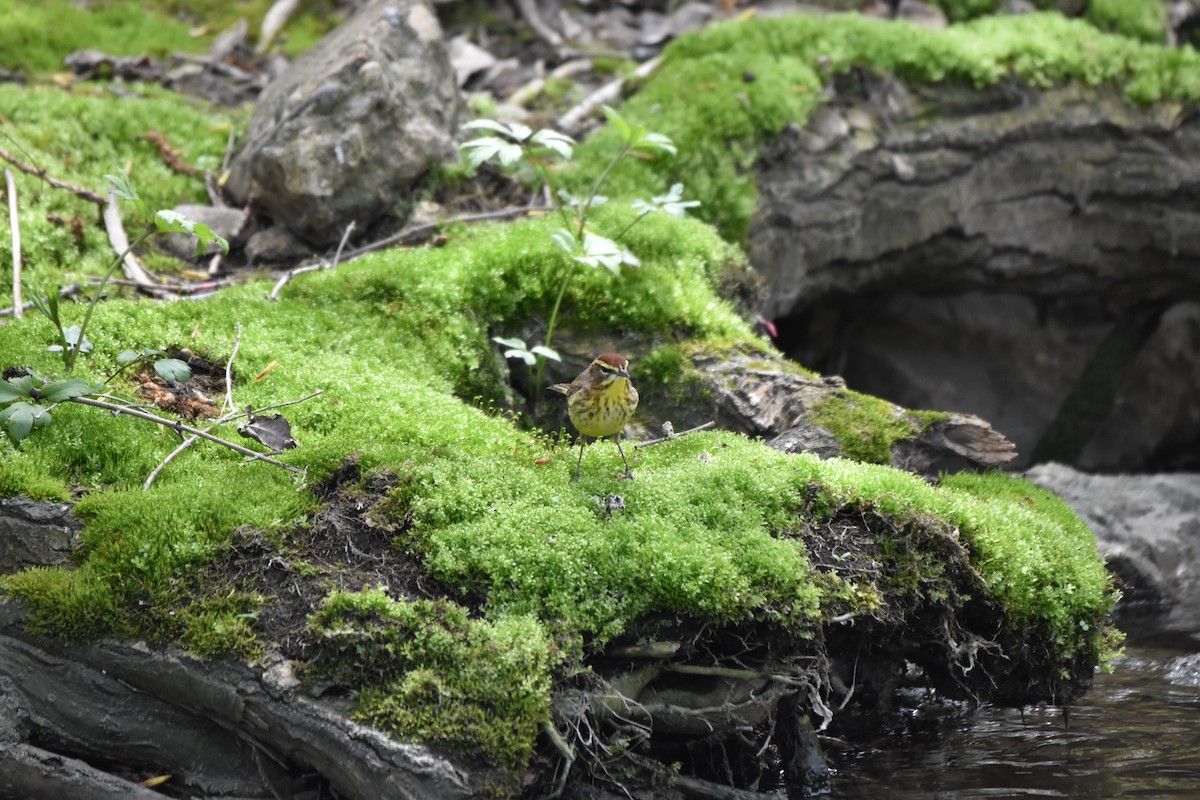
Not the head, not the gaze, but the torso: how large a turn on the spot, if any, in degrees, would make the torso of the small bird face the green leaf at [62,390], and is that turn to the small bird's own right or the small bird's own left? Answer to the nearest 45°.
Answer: approximately 135° to the small bird's own right

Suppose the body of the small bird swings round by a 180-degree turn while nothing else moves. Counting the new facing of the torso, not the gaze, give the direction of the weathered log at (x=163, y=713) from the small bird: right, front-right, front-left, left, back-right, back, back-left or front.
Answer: left

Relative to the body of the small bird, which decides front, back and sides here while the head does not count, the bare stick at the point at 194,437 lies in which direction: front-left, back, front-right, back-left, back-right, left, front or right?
back-right

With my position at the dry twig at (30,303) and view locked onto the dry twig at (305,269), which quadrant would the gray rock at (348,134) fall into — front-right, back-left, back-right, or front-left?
front-left

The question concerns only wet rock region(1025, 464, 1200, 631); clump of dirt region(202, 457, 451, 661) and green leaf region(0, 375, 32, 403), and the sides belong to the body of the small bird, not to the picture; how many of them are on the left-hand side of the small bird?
1

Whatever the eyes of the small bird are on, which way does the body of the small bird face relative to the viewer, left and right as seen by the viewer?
facing the viewer and to the right of the viewer

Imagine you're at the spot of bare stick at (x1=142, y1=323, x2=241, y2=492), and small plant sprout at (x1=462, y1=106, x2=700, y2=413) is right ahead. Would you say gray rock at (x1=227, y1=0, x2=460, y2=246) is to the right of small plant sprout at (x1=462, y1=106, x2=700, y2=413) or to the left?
left

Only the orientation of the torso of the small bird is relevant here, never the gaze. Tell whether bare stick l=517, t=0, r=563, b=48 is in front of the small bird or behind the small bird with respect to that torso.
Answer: behind

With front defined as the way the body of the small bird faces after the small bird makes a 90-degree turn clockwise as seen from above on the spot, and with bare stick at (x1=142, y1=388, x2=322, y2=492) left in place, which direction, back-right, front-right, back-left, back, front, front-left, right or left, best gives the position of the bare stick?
front-right

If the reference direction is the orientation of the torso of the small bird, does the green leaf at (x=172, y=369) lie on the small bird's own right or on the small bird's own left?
on the small bird's own right

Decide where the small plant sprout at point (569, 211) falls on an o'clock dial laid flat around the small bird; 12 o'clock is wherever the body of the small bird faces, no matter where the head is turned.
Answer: The small plant sprout is roughly at 7 o'clock from the small bird.

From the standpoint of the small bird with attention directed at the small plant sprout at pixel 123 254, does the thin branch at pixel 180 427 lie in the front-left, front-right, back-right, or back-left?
front-left

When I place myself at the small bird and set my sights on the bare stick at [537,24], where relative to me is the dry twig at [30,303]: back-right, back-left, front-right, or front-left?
front-left

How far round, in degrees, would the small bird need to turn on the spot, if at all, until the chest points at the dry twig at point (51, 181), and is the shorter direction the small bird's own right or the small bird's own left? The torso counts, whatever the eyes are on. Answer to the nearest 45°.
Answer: approximately 180°

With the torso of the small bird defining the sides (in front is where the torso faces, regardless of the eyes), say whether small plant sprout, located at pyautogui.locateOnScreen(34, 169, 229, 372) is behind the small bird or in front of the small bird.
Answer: behind
